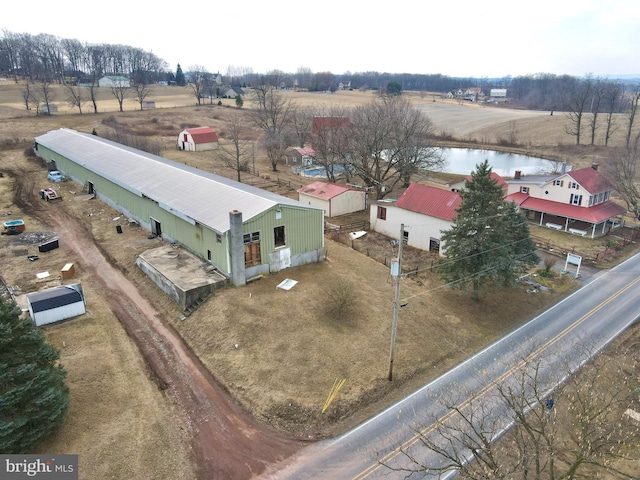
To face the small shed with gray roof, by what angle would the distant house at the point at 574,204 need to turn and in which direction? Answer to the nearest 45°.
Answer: approximately 90° to its right

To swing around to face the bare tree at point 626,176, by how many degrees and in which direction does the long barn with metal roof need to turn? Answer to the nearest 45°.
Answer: approximately 45° to its left

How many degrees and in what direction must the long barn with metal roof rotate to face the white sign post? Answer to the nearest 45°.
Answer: approximately 45° to its left

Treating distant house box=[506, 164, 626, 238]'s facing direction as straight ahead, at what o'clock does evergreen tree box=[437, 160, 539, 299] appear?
The evergreen tree is roughly at 2 o'clock from the distant house.

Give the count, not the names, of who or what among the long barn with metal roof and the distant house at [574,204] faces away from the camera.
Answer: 0

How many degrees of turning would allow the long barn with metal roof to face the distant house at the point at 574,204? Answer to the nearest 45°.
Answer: approximately 45° to its left

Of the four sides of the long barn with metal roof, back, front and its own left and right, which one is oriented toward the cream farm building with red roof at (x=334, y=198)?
left

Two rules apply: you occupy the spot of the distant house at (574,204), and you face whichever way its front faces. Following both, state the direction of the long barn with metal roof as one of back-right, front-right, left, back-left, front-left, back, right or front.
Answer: right

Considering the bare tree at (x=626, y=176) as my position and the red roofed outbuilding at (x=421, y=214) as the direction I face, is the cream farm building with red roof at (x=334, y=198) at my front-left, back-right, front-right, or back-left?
front-right

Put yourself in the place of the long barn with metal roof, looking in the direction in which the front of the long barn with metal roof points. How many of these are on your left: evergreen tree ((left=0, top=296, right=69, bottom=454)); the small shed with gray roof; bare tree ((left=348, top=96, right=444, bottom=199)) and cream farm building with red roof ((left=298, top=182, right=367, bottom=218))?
2

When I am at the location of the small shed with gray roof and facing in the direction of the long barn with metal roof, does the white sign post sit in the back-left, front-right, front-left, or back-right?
front-right

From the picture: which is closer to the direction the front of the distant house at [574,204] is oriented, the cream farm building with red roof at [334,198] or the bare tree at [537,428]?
the bare tree

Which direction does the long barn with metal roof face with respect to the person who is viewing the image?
facing the viewer and to the right of the viewer

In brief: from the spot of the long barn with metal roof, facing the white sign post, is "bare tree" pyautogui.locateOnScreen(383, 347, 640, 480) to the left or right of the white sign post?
right

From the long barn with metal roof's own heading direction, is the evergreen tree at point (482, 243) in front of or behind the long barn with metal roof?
in front
